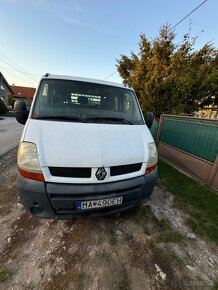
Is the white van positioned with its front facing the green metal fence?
no

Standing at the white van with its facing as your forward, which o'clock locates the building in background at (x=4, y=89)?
The building in background is roughly at 5 o'clock from the white van.

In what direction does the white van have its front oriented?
toward the camera

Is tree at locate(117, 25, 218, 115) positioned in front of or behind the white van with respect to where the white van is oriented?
behind

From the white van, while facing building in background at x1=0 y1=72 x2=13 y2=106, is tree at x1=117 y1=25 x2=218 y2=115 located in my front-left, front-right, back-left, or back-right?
front-right
